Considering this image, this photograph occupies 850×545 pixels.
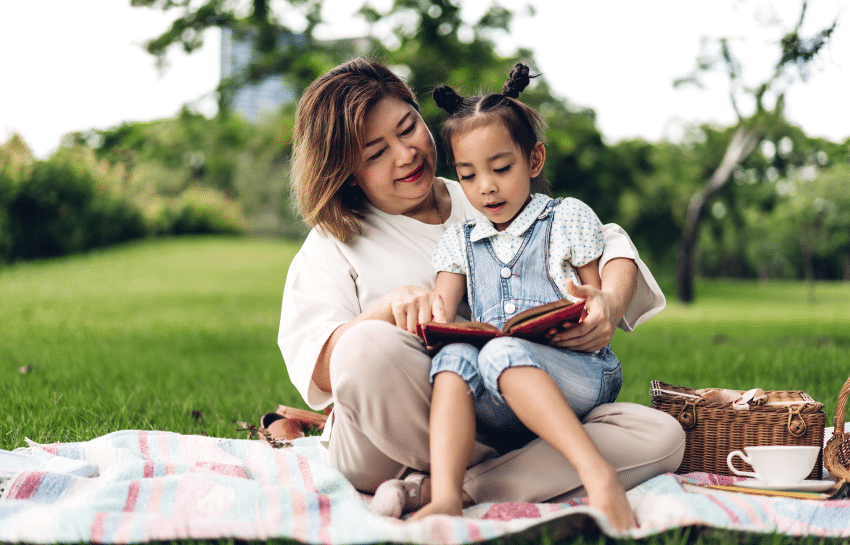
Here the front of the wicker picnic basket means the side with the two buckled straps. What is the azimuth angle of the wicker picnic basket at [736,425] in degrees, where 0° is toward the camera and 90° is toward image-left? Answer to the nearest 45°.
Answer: approximately 0°

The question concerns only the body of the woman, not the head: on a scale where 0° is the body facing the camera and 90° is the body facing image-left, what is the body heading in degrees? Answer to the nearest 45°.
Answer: approximately 315°

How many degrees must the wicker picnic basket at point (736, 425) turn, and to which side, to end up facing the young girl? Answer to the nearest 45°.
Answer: approximately 45° to its right

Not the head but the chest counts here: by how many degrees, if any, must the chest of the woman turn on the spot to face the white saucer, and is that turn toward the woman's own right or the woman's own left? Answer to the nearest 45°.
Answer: approximately 45° to the woman's own left

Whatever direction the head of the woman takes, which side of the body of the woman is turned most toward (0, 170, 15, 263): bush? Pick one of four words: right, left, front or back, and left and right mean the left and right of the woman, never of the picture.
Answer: back

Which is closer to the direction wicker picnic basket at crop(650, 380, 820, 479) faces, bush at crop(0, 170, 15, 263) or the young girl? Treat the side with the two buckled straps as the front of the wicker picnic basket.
the young girl

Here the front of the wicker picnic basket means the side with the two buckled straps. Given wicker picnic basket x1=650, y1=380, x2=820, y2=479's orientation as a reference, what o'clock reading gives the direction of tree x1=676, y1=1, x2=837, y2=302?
The tree is roughly at 6 o'clock from the wicker picnic basket.

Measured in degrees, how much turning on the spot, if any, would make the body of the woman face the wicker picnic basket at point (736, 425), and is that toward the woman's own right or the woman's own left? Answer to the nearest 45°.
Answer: approximately 45° to the woman's own left
